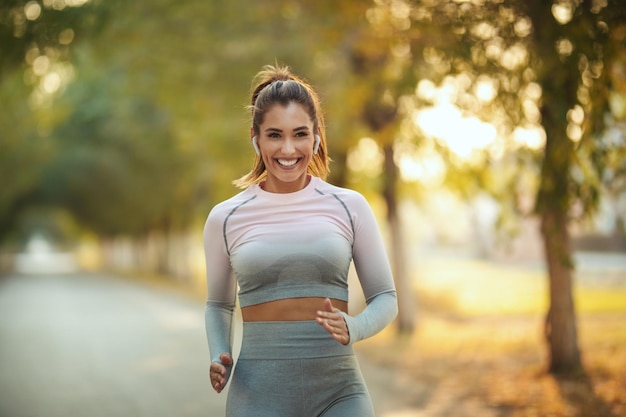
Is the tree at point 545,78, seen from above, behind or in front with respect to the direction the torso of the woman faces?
behind

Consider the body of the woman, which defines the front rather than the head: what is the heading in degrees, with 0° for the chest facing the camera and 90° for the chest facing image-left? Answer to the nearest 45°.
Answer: approximately 0°
